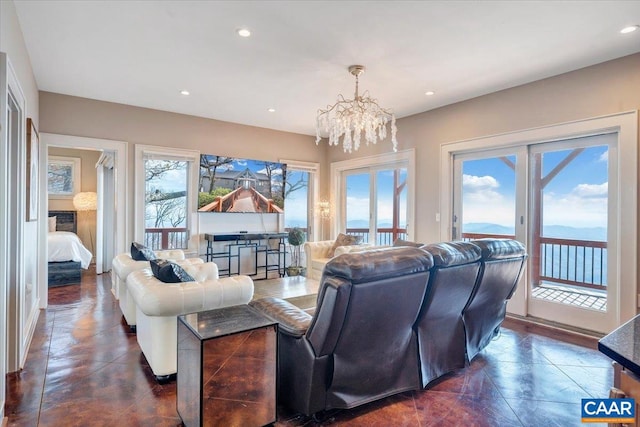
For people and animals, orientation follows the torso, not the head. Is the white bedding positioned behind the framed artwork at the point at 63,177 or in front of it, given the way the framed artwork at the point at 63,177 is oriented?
in front

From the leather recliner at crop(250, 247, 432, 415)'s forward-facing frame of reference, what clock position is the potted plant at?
The potted plant is roughly at 1 o'clock from the leather recliner.

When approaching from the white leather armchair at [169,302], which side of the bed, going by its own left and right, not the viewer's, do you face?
front

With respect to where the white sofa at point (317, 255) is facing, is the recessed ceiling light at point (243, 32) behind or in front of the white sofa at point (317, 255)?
in front

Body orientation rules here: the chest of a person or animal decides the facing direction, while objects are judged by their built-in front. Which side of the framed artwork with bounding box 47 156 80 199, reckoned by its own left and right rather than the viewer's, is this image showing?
front

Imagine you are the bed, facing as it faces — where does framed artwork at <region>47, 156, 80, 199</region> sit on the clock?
The framed artwork is roughly at 6 o'clock from the bed.

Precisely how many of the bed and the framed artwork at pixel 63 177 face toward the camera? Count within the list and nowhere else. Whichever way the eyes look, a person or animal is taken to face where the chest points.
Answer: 2

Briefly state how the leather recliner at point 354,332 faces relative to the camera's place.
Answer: facing away from the viewer and to the left of the viewer

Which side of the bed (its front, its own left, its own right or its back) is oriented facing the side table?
front

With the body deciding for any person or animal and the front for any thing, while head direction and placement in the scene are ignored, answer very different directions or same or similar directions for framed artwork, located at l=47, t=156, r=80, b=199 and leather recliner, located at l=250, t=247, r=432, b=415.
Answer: very different directions

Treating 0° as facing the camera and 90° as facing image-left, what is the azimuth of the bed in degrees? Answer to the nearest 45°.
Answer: approximately 0°

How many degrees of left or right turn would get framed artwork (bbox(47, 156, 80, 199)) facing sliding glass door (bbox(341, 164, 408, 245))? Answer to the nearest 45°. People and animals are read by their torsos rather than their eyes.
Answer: approximately 45° to its left
